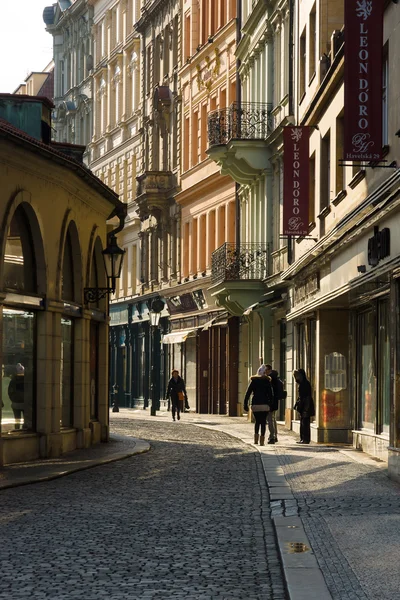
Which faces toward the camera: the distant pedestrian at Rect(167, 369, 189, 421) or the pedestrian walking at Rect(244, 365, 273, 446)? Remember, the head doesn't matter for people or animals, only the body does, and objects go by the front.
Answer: the distant pedestrian

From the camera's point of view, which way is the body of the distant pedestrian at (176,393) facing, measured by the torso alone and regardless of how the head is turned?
toward the camera

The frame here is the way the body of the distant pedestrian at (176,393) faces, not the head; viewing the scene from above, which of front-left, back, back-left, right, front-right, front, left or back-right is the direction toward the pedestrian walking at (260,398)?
front

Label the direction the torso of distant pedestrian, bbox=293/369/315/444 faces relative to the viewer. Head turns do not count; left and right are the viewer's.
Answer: facing to the left of the viewer

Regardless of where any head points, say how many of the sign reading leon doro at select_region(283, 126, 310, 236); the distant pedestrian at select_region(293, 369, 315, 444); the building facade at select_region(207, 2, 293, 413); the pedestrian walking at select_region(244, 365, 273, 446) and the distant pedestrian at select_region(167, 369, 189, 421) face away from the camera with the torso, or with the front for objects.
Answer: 1

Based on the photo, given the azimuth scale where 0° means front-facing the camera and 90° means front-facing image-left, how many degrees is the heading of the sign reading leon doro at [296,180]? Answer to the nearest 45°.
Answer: approximately 0°

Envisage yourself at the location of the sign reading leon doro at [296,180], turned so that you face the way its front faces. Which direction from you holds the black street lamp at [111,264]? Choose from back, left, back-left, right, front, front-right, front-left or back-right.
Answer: front-right

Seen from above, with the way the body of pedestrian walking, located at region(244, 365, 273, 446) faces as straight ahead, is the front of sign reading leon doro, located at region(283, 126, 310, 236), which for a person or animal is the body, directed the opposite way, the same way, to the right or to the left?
the opposite way

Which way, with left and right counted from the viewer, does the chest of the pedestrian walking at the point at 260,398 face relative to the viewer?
facing away from the viewer

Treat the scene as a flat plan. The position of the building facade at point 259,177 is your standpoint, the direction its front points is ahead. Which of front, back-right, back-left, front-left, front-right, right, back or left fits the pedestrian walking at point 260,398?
front-left

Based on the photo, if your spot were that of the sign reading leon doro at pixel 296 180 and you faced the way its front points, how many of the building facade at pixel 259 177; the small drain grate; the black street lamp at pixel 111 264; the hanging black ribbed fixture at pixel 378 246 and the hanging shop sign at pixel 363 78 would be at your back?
1

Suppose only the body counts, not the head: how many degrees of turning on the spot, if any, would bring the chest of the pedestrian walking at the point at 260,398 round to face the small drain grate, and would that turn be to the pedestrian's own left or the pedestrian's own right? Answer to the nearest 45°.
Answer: approximately 180°

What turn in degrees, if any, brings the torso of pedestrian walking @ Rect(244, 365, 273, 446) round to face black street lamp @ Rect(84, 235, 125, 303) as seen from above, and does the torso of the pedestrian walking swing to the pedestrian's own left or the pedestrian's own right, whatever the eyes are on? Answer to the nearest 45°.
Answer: approximately 135° to the pedestrian's own left

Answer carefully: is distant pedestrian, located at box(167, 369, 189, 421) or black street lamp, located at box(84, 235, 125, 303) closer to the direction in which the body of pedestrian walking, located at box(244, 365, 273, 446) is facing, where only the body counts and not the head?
the distant pedestrian

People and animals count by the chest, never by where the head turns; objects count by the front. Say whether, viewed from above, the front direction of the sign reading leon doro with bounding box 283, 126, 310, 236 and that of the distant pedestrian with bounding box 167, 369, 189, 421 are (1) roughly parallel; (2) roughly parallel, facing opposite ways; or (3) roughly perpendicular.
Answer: roughly parallel

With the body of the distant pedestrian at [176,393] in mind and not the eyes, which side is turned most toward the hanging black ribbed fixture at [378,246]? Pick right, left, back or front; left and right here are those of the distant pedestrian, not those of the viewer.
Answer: front
